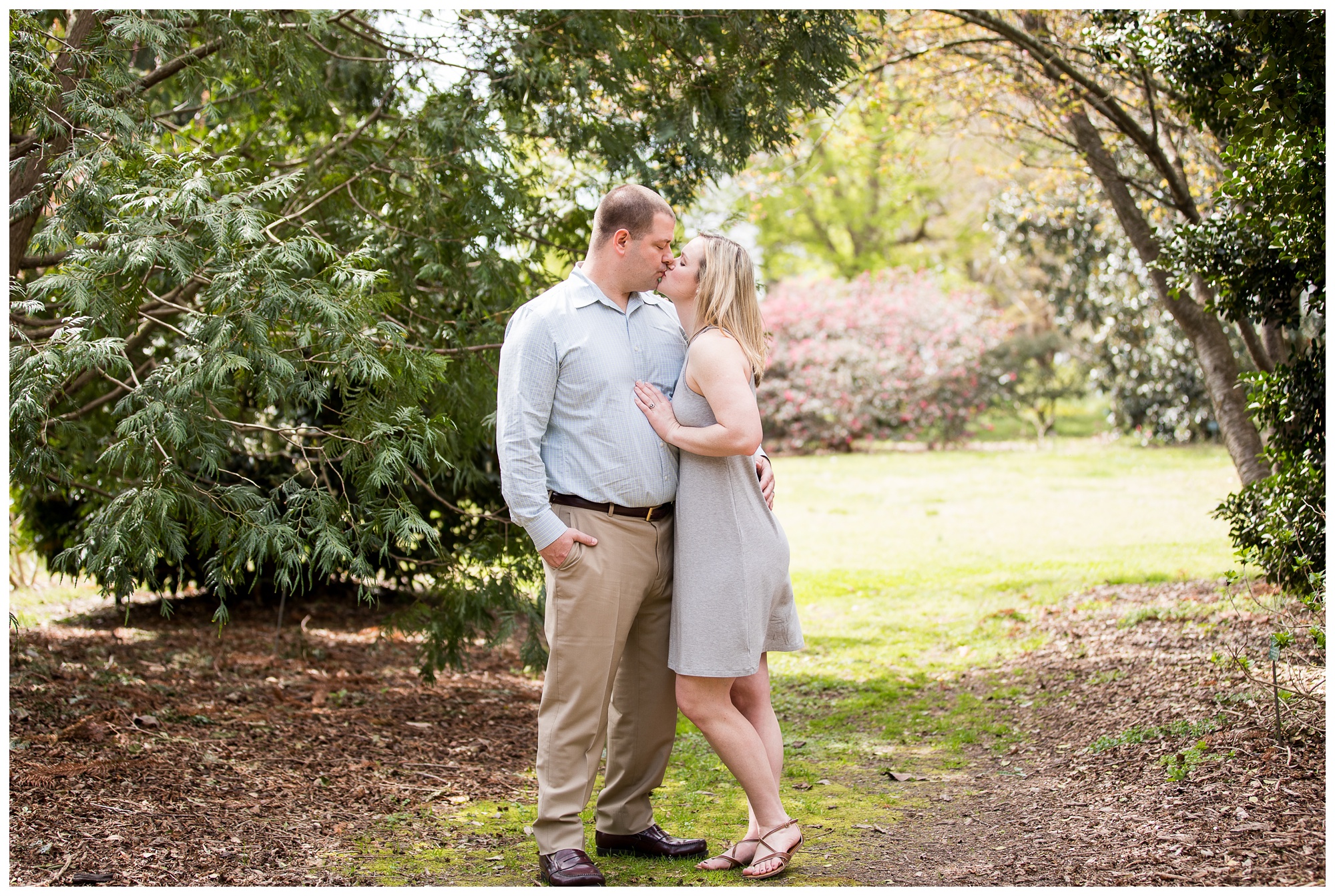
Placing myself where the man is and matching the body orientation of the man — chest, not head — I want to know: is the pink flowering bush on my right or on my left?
on my left

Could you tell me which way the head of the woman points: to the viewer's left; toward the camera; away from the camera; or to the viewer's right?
to the viewer's left

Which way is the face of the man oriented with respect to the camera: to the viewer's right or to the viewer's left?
to the viewer's right

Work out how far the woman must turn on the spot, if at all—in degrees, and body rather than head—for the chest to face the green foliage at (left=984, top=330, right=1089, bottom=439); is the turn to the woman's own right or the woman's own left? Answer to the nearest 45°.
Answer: approximately 90° to the woman's own right

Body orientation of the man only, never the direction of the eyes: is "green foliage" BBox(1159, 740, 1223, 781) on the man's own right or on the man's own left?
on the man's own left

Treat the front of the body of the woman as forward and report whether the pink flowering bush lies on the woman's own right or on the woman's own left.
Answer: on the woman's own right

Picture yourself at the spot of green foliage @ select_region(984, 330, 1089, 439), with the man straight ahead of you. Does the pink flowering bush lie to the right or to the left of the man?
right

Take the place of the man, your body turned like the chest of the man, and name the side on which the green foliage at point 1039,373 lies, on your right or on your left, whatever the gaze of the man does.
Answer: on your left

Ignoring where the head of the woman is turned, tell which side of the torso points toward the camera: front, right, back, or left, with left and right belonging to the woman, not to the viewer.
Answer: left

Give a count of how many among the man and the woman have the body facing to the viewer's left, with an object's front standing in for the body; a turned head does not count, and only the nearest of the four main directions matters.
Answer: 1
